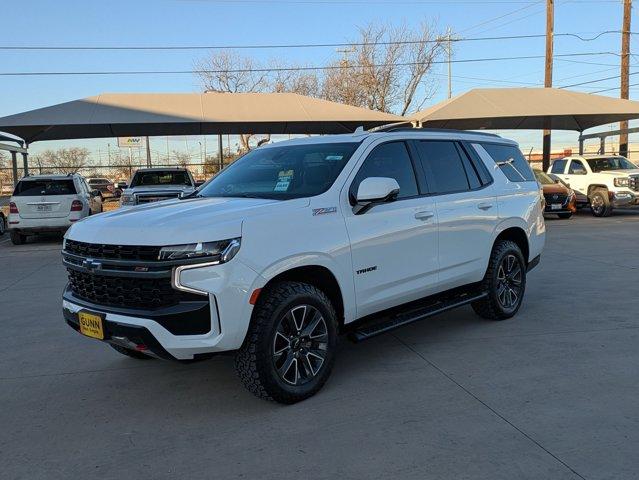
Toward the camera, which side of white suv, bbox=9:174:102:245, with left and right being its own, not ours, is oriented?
back

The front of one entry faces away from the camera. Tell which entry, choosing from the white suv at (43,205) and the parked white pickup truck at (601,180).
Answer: the white suv

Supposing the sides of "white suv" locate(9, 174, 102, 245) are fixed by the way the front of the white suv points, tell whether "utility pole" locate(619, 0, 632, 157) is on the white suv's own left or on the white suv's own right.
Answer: on the white suv's own right

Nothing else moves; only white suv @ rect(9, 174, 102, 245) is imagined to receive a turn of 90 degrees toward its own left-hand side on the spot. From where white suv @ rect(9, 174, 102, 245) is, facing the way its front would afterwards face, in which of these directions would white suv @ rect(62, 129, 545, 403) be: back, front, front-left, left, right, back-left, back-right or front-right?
left

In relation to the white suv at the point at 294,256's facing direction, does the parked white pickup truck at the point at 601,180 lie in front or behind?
behind

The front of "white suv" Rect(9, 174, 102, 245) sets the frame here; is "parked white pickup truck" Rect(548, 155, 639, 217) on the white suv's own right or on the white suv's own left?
on the white suv's own right

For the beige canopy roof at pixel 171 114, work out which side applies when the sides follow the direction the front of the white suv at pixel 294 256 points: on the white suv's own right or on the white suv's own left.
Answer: on the white suv's own right

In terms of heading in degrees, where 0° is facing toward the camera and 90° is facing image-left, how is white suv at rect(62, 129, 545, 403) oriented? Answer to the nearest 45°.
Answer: approximately 45°

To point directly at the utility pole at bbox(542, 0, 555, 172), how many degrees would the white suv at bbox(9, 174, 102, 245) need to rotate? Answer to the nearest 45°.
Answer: approximately 90° to its right

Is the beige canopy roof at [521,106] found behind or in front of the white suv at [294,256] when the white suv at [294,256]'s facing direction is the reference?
behind

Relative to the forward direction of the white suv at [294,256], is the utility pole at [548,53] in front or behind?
behind

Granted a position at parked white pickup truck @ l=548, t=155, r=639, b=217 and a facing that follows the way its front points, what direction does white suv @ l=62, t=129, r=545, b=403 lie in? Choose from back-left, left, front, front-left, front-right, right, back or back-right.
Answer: front-right

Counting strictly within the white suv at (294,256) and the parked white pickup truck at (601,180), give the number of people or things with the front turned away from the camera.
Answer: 0

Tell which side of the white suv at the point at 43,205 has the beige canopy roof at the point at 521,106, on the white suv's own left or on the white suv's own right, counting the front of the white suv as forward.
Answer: on the white suv's own right

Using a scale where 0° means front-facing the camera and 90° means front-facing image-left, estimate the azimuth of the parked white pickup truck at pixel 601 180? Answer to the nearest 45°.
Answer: approximately 315°
